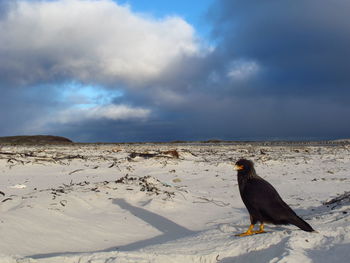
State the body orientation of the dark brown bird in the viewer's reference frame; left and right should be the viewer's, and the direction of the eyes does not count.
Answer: facing to the left of the viewer
